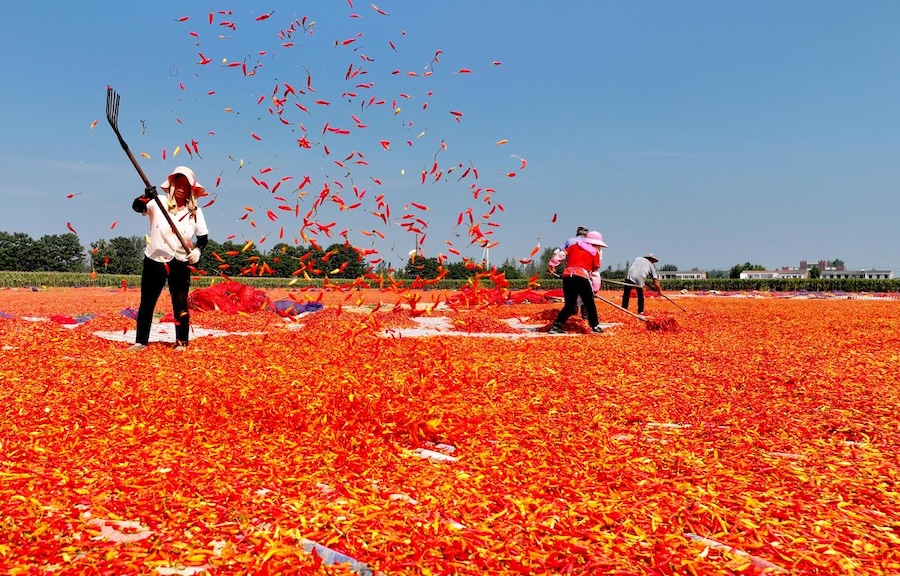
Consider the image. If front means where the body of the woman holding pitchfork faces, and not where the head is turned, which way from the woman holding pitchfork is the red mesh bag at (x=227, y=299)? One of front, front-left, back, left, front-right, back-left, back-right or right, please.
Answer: back

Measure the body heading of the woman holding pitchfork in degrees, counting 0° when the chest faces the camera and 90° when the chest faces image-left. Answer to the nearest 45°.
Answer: approximately 0°

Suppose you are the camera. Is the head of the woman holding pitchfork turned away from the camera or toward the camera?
toward the camera

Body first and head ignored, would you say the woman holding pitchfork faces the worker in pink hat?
no

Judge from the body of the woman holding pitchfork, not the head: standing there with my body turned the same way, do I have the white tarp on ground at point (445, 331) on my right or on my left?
on my left

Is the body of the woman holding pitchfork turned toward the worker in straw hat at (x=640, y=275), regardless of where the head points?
no

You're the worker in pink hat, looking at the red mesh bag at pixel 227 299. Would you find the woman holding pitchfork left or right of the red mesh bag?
left

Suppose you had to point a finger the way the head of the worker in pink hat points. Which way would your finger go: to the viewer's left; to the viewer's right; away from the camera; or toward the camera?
to the viewer's right
